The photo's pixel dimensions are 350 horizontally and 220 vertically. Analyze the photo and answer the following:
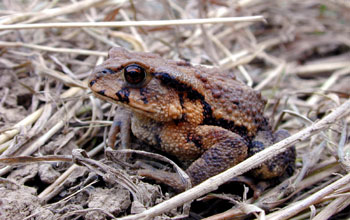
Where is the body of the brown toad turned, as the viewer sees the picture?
to the viewer's left
